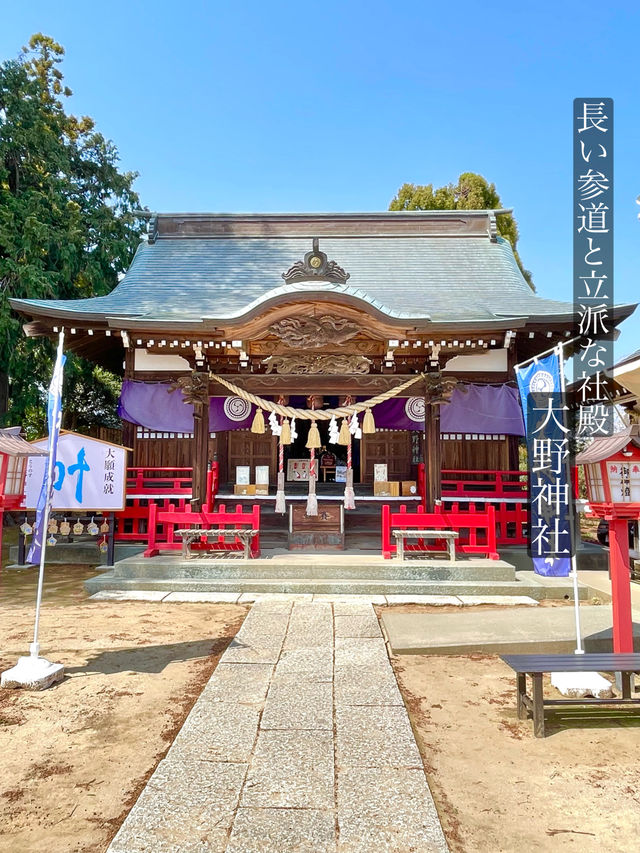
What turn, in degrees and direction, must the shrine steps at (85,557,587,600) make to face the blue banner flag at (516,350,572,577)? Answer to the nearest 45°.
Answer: approximately 45° to its left

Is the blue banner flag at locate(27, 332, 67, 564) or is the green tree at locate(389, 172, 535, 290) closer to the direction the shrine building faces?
the blue banner flag

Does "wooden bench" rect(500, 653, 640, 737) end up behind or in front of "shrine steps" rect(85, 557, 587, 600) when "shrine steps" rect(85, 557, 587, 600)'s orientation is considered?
in front

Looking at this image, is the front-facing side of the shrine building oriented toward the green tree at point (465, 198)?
no

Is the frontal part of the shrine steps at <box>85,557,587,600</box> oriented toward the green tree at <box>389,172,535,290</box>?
no

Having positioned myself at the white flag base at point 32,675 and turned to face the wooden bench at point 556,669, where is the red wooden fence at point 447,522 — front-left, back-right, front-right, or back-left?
front-left

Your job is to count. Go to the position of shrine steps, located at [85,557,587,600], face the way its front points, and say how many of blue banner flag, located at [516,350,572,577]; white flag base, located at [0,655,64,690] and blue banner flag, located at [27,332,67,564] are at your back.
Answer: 0

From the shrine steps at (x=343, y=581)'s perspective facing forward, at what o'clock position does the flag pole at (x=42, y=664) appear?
The flag pole is roughly at 1 o'clock from the shrine steps.

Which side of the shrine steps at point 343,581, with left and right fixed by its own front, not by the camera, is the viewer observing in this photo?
front

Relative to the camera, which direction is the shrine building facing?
toward the camera
